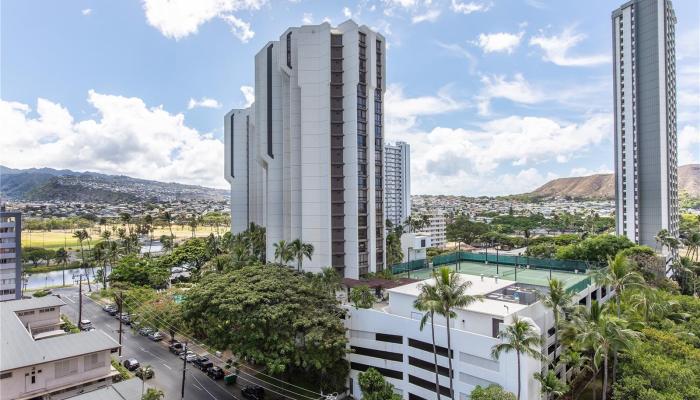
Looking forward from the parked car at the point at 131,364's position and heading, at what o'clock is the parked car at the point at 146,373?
the parked car at the point at 146,373 is roughly at 1 o'clock from the parked car at the point at 131,364.

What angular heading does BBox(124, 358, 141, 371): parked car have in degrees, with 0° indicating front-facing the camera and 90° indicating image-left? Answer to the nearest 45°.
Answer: approximately 315°

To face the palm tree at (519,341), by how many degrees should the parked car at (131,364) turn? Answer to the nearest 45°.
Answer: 0° — it already faces it

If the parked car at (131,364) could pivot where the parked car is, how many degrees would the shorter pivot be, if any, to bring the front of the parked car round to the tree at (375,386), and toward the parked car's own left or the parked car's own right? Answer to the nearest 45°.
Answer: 0° — it already faces it
